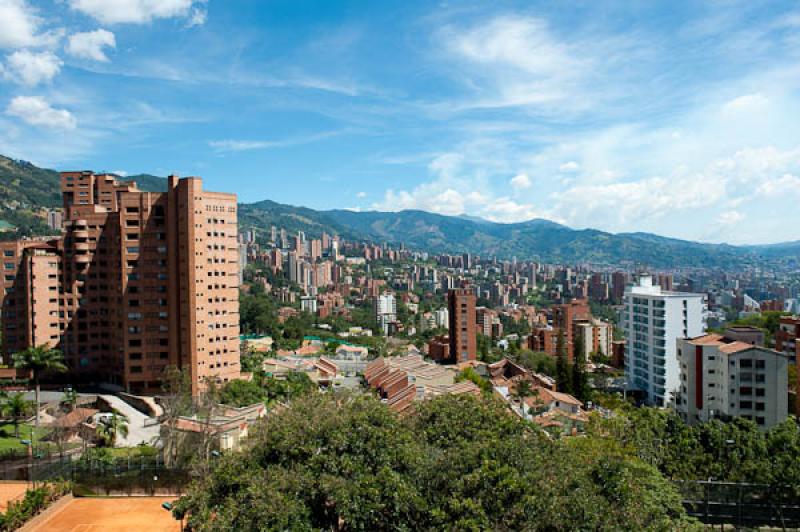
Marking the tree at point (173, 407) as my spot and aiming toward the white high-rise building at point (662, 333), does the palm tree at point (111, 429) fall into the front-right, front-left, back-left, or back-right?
back-left

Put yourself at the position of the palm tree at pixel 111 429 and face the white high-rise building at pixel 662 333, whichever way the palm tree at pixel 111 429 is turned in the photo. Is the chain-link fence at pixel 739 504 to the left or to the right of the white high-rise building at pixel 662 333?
right
